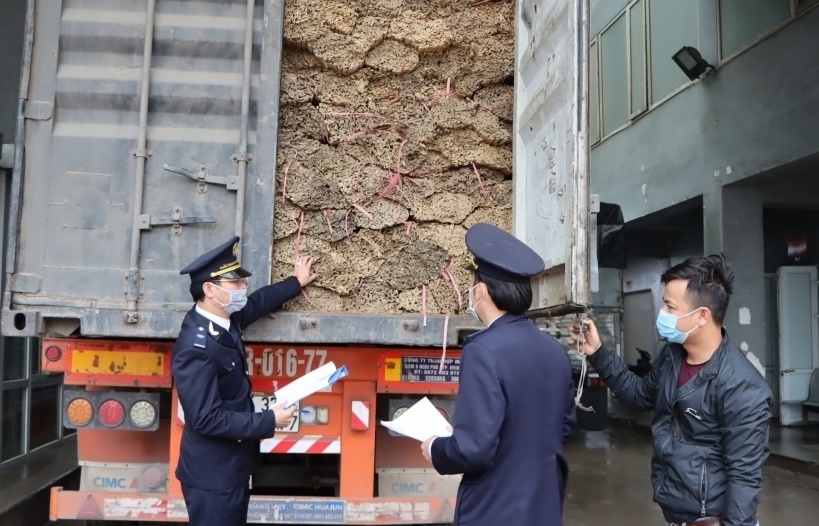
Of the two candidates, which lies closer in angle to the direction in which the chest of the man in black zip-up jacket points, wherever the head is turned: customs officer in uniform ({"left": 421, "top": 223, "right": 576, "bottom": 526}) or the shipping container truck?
the customs officer in uniform

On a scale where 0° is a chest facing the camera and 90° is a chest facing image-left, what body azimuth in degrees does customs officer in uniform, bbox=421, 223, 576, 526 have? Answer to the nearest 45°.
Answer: approximately 135°

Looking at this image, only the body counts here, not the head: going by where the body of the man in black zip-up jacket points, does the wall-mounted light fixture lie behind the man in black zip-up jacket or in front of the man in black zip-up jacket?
behind

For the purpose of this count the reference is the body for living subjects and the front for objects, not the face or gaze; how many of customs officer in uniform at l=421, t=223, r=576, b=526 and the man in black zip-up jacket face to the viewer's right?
0

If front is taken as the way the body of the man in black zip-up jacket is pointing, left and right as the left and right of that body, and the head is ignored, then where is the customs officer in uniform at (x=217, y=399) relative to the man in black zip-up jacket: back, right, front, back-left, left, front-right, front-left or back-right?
front-right

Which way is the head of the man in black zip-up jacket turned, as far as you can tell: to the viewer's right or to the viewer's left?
to the viewer's left

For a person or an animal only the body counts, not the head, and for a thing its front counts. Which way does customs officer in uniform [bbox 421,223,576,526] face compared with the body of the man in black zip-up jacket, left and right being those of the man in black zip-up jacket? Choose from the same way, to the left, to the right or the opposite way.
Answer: to the right

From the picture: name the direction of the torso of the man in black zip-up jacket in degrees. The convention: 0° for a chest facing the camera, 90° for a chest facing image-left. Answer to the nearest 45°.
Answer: approximately 45°

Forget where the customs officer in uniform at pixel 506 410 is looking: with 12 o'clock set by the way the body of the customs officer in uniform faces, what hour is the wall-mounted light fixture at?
The wall-mounted light fixture is roughly at 2 o'clock from the customs officer in uniform.

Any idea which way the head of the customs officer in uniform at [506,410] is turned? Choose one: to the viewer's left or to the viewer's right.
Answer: to the viewer's left

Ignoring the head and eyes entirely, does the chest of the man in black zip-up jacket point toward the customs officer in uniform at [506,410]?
yes

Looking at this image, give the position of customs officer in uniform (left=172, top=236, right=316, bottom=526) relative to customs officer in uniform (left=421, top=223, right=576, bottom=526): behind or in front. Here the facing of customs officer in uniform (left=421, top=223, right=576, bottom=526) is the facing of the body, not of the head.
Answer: in front

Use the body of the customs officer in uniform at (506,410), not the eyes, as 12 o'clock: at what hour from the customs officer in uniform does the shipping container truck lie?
The shipping container truck is roughly at 12 o'clock from the customs officer in uniform.

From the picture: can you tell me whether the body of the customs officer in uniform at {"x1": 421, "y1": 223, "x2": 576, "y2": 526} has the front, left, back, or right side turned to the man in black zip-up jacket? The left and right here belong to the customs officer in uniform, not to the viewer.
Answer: right
